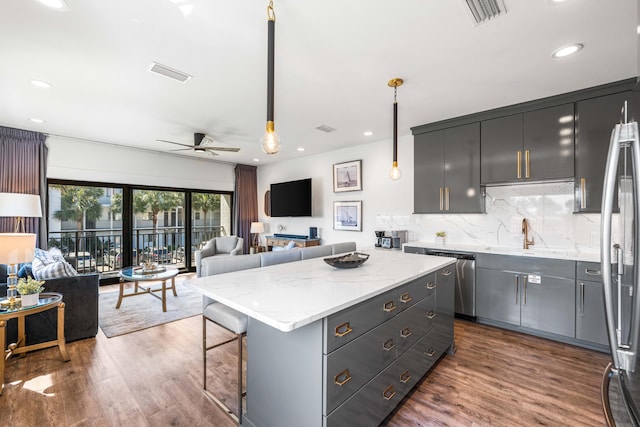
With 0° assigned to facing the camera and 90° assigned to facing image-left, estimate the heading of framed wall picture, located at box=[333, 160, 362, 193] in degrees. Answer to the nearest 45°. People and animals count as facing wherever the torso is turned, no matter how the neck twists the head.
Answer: approximately 45°

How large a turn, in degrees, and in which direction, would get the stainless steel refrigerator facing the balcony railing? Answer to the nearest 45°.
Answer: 0° — it already faces it

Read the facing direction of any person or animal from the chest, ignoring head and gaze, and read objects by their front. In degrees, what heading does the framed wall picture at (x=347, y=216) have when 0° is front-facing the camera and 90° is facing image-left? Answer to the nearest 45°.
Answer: approximately 45°

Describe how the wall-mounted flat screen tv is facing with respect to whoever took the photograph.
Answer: facing the viewer and to the left of the viewer

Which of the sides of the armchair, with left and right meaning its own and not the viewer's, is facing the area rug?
front

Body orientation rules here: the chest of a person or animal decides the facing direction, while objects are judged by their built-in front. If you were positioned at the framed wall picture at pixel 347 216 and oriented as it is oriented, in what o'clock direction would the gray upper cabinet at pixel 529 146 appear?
The gray upper cabinet is roughly at 9 o'clock from the framed wall picture.

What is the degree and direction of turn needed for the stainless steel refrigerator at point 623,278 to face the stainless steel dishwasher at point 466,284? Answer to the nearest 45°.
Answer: approximately 45° to its right

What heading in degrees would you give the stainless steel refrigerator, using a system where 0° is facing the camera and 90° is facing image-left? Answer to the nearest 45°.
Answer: approximately 90°

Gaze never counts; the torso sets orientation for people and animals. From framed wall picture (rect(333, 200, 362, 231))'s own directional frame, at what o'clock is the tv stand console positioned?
The tv stand console is roughly at 2 o'clock from the framed wall picture.

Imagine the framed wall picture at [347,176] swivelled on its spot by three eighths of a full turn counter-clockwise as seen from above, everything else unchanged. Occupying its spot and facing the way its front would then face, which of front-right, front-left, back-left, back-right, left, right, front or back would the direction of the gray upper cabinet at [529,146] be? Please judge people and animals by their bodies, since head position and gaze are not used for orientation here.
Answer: front-right

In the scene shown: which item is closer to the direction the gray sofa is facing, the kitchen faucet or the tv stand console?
the tv stand console

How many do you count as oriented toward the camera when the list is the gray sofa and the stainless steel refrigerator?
0

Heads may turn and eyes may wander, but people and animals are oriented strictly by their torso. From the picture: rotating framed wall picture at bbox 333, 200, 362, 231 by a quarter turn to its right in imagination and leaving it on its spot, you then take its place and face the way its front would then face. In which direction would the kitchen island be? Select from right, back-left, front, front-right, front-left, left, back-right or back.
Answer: back-left
